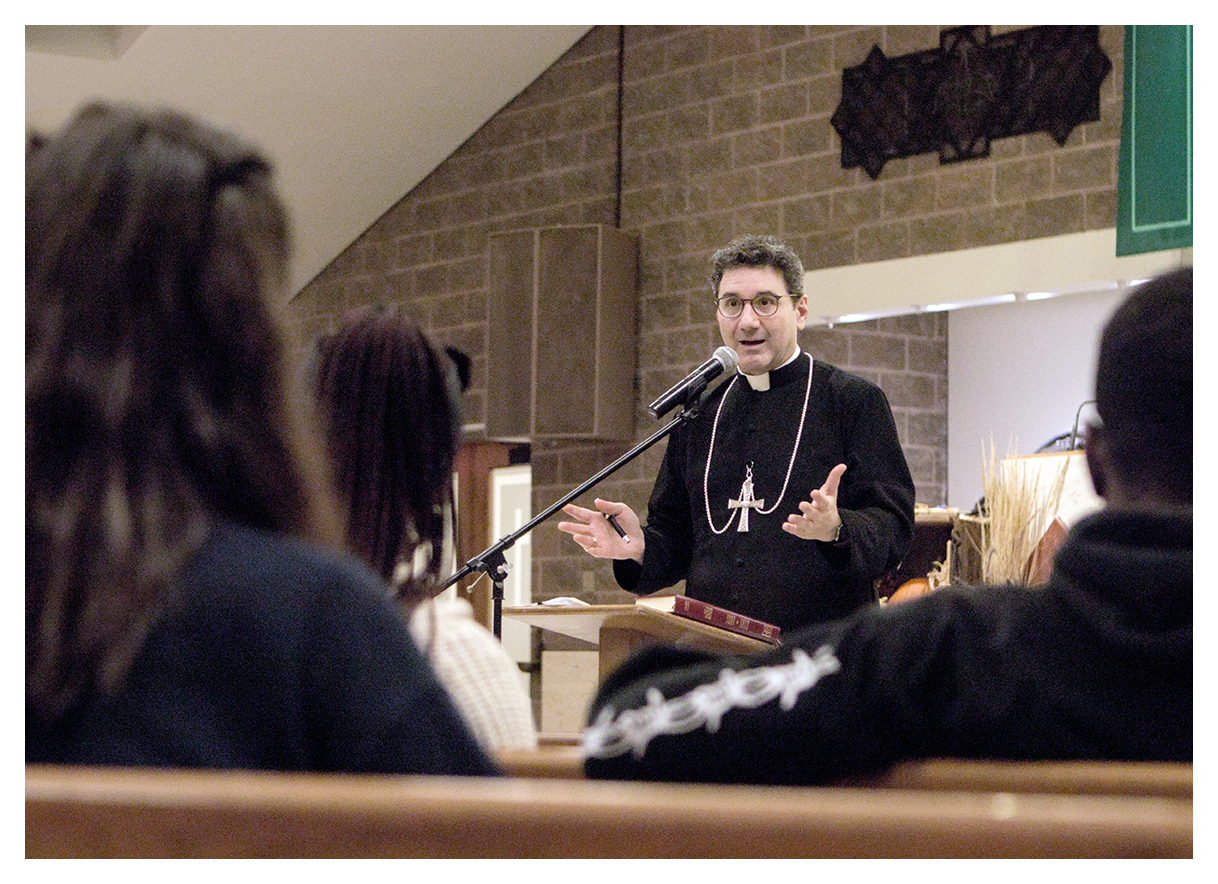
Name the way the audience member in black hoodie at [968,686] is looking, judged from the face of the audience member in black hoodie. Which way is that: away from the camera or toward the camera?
away from the camera

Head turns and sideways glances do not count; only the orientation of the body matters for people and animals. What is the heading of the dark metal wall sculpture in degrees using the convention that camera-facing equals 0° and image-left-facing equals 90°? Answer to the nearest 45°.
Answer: approximately 45°

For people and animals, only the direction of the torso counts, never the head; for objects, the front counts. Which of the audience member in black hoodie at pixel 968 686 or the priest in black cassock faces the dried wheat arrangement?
the audience member in black hoodie

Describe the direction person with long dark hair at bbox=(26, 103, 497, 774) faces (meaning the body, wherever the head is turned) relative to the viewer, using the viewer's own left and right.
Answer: facing away from the viewer and to the right of the viewer

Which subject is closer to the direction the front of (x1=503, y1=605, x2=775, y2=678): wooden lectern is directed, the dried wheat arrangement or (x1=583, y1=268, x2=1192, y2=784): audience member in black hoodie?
the audience member in black hoodie

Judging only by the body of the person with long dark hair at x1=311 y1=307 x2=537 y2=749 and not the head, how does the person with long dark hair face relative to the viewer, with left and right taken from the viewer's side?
facing away from the viewer and to the right of the viewer

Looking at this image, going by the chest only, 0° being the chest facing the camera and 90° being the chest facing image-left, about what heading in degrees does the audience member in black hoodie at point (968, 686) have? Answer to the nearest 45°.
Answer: approximately 180°

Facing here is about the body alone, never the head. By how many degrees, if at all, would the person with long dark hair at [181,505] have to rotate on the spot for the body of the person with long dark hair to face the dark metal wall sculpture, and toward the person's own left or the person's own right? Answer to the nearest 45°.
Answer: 0° — they already face it

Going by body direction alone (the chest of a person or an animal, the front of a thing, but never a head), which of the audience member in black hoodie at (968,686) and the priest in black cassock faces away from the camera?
the audience member in black hoodie

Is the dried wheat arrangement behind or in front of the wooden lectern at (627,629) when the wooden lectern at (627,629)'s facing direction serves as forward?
behind

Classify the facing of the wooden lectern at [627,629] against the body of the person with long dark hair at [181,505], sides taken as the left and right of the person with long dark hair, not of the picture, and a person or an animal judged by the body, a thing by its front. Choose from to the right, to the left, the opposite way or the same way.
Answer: the opposite way

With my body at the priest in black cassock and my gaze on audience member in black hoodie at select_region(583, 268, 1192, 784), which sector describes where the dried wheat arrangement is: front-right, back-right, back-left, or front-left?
back-left

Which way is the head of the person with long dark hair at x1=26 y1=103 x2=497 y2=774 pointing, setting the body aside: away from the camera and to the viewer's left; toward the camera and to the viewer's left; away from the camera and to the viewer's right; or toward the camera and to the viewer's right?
away from the camera and to the viewer's right

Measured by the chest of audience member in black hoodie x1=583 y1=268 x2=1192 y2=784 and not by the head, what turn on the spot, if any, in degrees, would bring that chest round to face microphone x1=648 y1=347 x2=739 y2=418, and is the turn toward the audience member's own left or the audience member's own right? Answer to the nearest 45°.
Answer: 0° — they already face it
